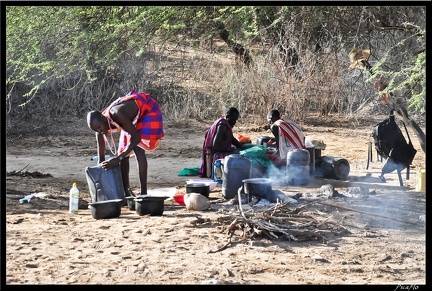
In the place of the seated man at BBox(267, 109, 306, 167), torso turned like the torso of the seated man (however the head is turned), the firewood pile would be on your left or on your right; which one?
on your left

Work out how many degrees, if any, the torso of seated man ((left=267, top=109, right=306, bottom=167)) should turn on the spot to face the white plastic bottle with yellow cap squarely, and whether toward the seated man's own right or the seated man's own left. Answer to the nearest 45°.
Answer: approximately 45° to the seated man's own left

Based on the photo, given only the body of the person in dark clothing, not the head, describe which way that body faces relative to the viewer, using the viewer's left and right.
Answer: facing to the right of the viewer

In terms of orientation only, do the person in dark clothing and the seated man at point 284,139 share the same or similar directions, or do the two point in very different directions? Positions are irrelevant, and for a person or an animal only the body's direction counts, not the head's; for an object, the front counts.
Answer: very different directions

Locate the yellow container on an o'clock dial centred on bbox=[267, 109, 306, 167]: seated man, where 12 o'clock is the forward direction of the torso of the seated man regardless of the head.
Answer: The yellow container is roughly at 7 o'clock from the seated man.

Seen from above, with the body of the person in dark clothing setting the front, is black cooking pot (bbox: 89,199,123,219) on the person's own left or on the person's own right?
on the person's own right

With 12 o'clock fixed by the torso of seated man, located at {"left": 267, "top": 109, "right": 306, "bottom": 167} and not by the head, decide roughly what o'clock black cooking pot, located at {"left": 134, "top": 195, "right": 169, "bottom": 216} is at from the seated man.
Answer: The black cooking pot is roughly at 10 o'clock from the seated man.

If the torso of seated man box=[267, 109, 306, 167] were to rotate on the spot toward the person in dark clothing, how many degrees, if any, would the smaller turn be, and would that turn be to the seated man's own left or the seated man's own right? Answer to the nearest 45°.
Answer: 0° — they already face them

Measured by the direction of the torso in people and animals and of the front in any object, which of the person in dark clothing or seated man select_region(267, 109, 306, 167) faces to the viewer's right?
the person in dark clothing

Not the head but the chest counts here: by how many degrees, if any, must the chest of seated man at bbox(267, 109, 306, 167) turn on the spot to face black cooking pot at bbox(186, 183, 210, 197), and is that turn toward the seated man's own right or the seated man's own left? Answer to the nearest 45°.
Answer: approximately 45° to the seated man's own left

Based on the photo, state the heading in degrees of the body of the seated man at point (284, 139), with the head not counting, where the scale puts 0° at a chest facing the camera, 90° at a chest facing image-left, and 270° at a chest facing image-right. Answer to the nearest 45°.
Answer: approximately 90°

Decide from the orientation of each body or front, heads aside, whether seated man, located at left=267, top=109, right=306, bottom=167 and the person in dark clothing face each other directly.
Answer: yes
